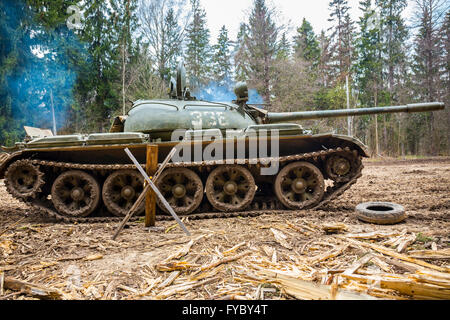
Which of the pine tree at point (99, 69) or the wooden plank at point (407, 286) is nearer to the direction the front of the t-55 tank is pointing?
the wooden plank

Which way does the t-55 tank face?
to the viewer's right

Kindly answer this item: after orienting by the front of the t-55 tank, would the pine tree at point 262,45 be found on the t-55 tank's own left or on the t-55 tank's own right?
on the t-55 tank's own left

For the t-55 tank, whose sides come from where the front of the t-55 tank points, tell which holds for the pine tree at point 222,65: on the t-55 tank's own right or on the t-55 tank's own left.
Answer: on the t-55 tank's own left

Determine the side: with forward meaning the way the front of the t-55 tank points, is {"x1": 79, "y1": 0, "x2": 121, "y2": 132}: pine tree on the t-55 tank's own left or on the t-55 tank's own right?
on the t-55 tank's own left

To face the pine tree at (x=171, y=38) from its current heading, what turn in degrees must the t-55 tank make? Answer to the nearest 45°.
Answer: approximately 90° to its left

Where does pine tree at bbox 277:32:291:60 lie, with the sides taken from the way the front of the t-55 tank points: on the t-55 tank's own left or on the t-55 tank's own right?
on the t-55 tank's own left

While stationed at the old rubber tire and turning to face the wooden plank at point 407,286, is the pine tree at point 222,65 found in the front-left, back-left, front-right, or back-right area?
back-right

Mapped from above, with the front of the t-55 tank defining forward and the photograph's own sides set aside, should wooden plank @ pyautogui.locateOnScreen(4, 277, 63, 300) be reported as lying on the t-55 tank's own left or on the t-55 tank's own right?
on the t-55 tank's own right

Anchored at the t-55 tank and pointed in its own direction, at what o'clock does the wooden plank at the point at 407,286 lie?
The wooden plank is roughly at 2 o'clock from the t-55 tank.

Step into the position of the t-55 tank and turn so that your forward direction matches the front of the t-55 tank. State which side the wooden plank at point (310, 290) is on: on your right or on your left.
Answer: on your right
